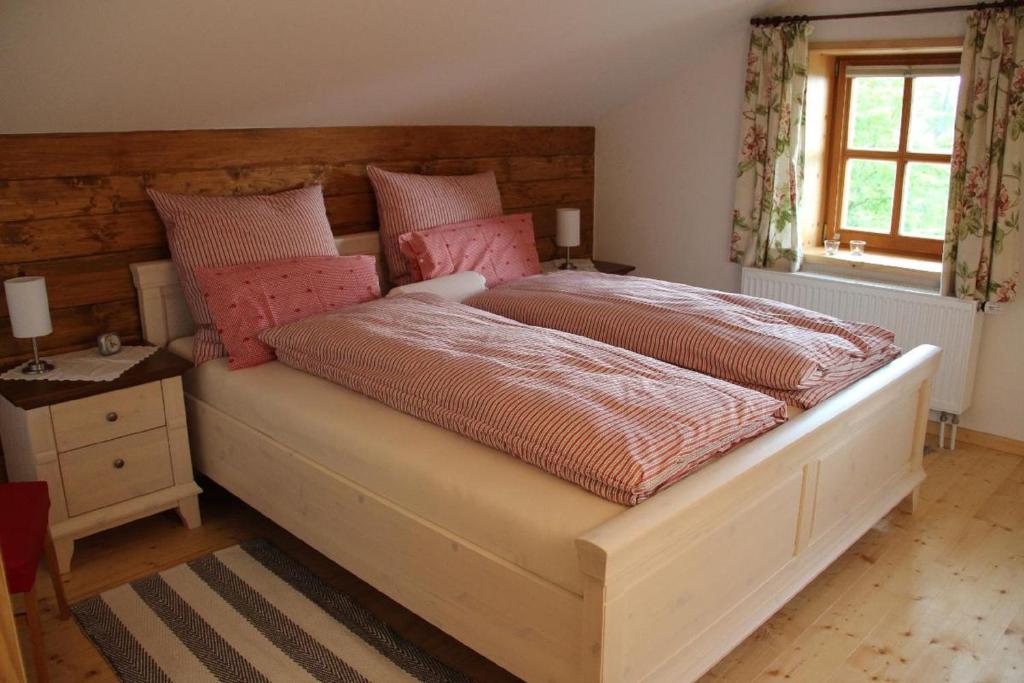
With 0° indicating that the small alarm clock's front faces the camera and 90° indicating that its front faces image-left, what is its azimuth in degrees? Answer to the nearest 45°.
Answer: approximately 315°

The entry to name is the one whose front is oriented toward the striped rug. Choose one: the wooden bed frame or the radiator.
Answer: the radiator

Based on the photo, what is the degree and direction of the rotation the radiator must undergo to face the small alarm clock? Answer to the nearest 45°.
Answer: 0° — it already faces it

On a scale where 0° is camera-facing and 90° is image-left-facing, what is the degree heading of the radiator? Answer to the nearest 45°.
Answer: approximately 45°

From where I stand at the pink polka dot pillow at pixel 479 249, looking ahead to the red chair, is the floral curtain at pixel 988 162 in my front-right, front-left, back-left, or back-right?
back-left
